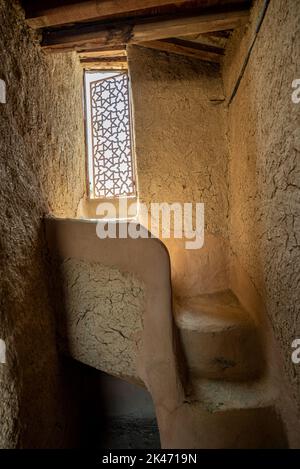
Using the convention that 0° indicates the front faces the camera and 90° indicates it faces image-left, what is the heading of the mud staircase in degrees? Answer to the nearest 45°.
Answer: approximately 0°

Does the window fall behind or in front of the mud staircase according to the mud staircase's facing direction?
behind
